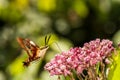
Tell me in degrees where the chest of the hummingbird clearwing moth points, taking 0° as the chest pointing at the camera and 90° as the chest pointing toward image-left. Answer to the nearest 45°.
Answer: approximately 270°
